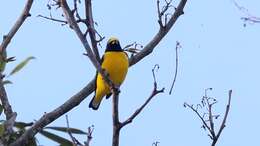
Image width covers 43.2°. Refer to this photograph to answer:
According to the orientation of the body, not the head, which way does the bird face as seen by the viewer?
toward the camera
